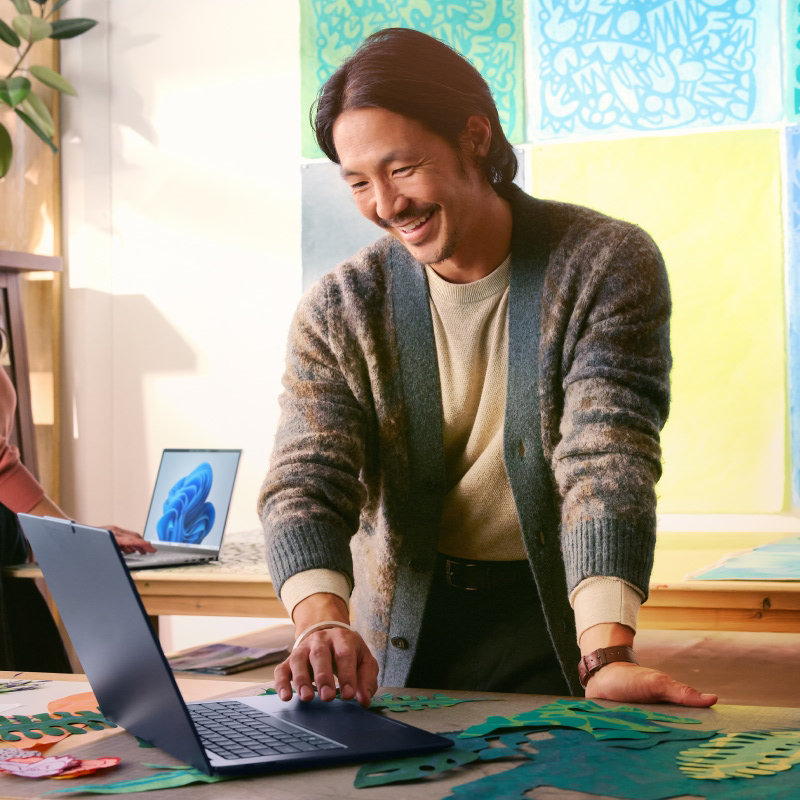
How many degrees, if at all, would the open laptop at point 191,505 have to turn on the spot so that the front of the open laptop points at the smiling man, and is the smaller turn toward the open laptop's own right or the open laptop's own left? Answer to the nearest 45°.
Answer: approximately 45° to the open laptop's own left

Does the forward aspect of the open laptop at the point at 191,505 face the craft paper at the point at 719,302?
no

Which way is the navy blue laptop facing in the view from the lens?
facing away from the viewer and to the right of the viewer

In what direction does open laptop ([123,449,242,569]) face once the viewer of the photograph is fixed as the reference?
facing the viewer and to the left of the viewer

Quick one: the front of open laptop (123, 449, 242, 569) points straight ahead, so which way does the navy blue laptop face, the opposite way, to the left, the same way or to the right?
the opposite way

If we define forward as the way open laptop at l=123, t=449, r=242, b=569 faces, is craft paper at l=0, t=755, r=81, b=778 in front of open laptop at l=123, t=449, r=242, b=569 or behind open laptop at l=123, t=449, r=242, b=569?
in front

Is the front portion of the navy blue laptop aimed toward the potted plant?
no

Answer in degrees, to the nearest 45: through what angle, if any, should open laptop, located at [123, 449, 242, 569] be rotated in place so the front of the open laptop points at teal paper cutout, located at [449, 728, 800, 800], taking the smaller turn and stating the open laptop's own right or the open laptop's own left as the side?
approximately 45° to the open laptop's own left

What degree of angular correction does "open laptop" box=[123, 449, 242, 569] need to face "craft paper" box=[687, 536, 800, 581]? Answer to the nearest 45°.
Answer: approximately 90° to its left

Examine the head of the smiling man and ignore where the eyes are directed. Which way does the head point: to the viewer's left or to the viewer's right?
to the viewer's left

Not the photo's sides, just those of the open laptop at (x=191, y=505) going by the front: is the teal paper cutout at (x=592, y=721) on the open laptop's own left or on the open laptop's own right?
on the open laptop's own left

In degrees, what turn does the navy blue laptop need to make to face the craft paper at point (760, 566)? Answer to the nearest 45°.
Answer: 0° — it already faces it

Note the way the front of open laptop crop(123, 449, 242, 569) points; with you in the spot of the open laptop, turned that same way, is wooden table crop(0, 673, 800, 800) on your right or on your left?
on your left

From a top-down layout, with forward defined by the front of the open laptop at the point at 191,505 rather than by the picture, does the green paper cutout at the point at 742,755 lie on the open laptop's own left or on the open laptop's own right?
on the open laptop's own left

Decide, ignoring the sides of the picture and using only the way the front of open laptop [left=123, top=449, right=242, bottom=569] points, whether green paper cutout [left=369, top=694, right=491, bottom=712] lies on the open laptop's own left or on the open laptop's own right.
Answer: on the open laptop's own left

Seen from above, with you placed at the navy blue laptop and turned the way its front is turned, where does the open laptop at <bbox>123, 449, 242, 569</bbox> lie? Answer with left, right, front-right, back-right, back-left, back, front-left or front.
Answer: front-left
